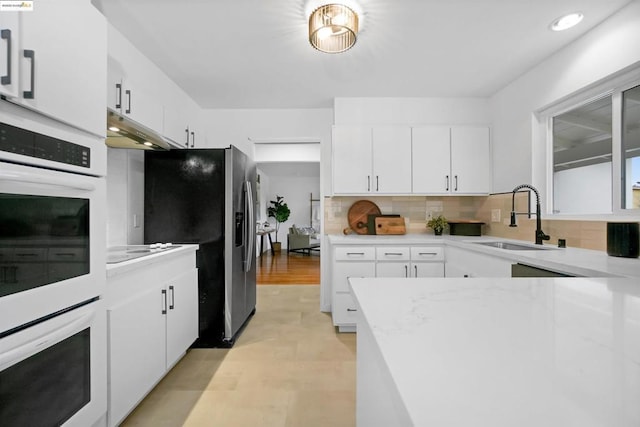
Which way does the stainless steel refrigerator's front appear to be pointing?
to the viewer's right

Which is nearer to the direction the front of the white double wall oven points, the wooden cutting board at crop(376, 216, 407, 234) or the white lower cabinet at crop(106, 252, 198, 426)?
the wooden cutting board

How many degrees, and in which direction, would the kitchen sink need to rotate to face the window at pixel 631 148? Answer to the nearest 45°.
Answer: approximately 90° to its left

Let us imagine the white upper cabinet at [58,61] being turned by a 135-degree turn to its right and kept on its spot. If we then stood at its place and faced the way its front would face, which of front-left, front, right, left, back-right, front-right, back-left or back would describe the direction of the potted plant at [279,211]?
back-right

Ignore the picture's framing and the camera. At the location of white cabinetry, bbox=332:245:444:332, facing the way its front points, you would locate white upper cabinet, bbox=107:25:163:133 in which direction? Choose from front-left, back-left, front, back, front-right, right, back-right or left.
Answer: front-right

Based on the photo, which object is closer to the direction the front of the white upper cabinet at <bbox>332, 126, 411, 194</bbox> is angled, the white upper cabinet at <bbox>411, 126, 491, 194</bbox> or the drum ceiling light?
the drum ceiling light

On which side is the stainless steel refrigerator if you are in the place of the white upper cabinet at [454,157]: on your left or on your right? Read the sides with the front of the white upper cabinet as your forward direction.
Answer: on your right

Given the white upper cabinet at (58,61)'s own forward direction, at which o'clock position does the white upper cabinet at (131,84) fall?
the white upper cabinet at (131,84) is roughly at 8 o'clock from the white upper cabinet at (58,61).

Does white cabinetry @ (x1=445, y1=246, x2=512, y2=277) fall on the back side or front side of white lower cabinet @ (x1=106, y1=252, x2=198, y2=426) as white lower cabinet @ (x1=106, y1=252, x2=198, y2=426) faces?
on the front side

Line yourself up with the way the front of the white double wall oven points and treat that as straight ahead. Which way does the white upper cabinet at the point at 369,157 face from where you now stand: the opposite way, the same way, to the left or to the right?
to the right
